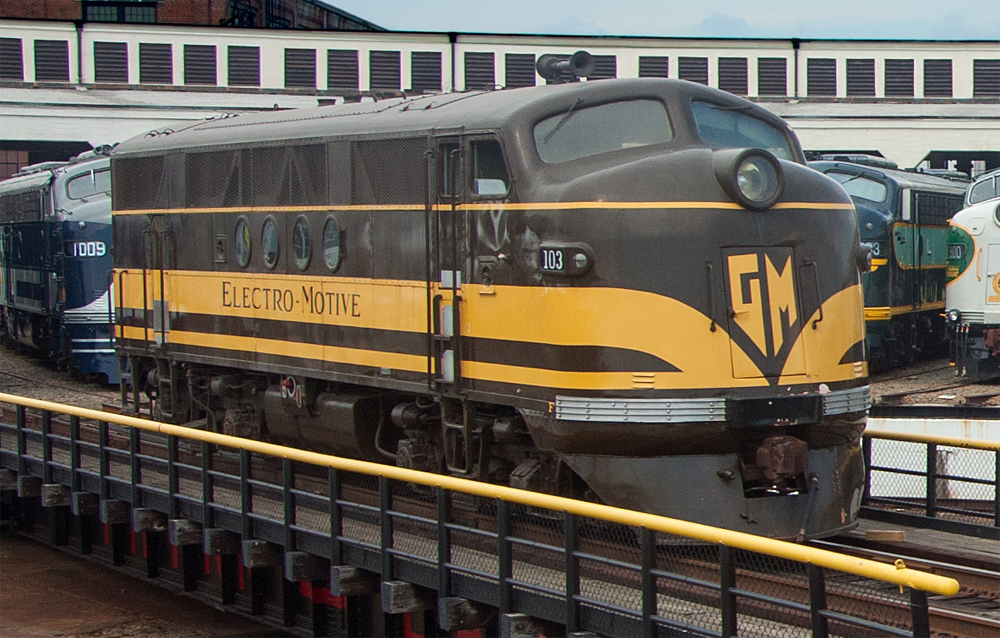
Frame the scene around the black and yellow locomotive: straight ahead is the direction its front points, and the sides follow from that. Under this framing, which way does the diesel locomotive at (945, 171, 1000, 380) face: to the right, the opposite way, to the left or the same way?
to the right

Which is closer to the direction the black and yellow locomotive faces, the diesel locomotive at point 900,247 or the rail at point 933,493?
the rail

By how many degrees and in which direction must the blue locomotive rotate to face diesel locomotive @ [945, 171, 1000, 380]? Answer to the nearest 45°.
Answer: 0° — it already faces it

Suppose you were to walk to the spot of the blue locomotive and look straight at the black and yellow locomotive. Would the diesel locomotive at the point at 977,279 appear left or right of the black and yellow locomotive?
left

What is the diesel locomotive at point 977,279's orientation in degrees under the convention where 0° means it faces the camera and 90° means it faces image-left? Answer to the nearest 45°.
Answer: approximately 45°

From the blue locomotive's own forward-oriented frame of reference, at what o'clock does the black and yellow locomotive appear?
The black and yellow locomotive is roughly at 1 o'clock from the blue locomotive.

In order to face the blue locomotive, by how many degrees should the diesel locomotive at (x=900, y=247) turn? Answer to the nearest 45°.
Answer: approximately 45° to its right

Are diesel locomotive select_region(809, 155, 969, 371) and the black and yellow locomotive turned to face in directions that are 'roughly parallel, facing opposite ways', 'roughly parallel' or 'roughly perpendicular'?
roughly perpendicular

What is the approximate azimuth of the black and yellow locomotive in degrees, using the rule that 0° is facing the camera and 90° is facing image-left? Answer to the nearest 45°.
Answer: approximately 315°
